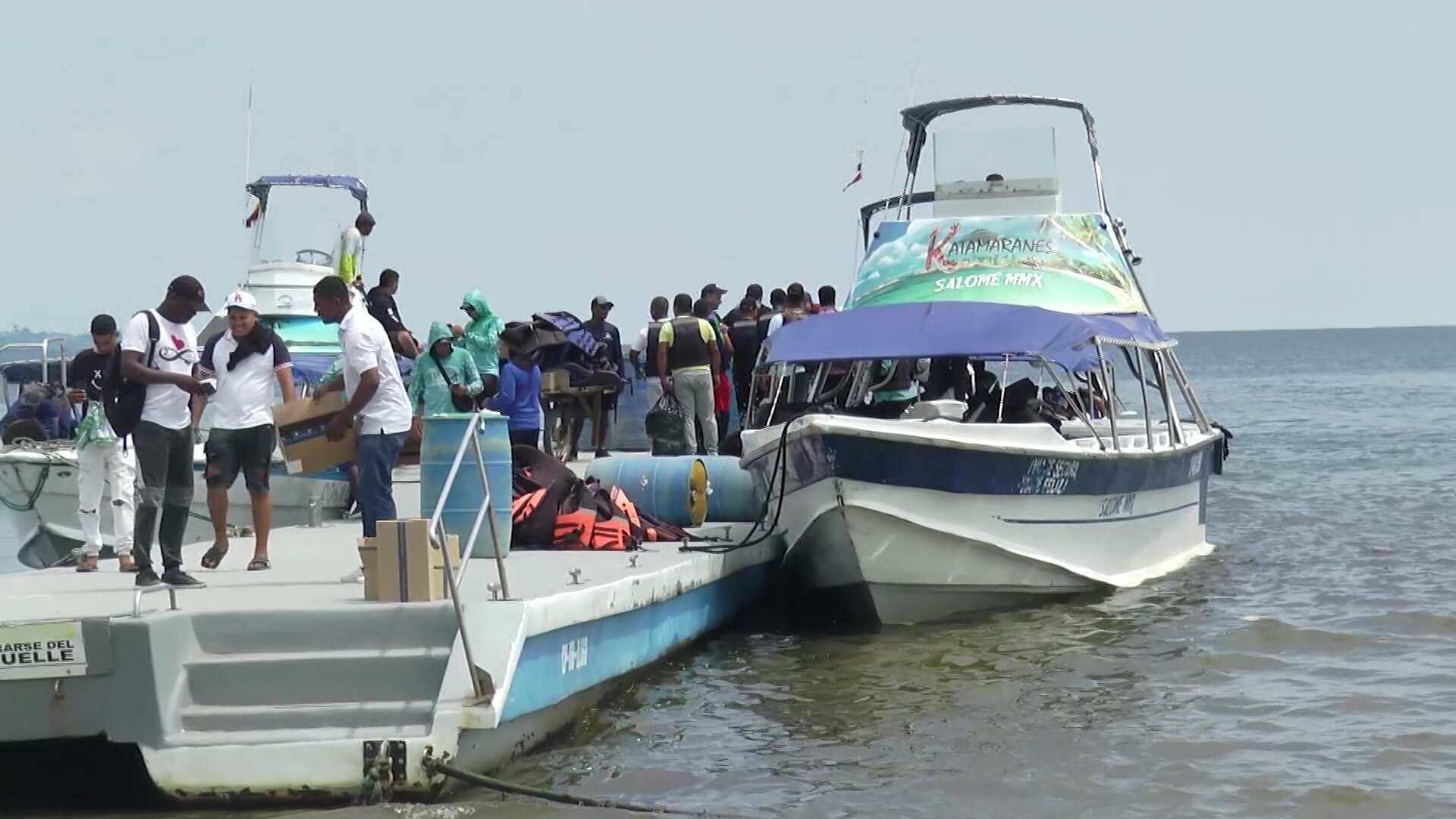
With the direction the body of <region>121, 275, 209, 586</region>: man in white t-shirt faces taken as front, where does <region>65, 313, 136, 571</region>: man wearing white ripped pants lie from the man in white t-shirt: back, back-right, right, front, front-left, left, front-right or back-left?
back-left

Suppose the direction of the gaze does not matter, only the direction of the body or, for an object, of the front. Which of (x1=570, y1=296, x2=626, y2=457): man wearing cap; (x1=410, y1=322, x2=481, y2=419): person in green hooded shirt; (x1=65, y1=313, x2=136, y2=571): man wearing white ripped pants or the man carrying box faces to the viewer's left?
the man carrying box

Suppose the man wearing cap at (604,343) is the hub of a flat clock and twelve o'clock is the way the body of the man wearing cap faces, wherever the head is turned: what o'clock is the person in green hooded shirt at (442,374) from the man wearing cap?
The person in green hooded shirt is roughly at 2 o'clock from the man wearing cap.

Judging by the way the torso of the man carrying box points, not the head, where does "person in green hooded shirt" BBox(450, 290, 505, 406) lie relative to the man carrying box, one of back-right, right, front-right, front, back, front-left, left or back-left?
right

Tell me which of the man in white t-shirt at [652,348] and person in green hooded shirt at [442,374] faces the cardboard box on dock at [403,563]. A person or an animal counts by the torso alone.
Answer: the person in green hooded shirt

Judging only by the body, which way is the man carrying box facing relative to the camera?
to the viewer's left

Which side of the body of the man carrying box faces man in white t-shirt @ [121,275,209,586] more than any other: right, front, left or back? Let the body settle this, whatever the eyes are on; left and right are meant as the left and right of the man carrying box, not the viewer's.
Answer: front

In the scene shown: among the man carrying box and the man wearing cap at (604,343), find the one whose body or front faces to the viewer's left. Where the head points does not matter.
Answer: the man carrying box

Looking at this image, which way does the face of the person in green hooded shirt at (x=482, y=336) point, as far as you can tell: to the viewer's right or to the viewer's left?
to the viewer's left

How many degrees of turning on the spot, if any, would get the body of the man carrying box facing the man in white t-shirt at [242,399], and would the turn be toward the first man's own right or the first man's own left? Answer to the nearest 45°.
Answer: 0° — they already face them

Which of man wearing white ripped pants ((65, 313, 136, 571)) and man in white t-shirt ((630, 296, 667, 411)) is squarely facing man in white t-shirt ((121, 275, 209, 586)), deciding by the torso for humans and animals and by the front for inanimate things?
the man wearing white ripped pants

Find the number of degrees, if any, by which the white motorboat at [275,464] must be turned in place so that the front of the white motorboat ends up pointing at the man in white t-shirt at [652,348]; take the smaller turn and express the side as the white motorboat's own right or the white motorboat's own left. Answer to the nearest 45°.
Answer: approximately 135° to the white motorboat's own left
